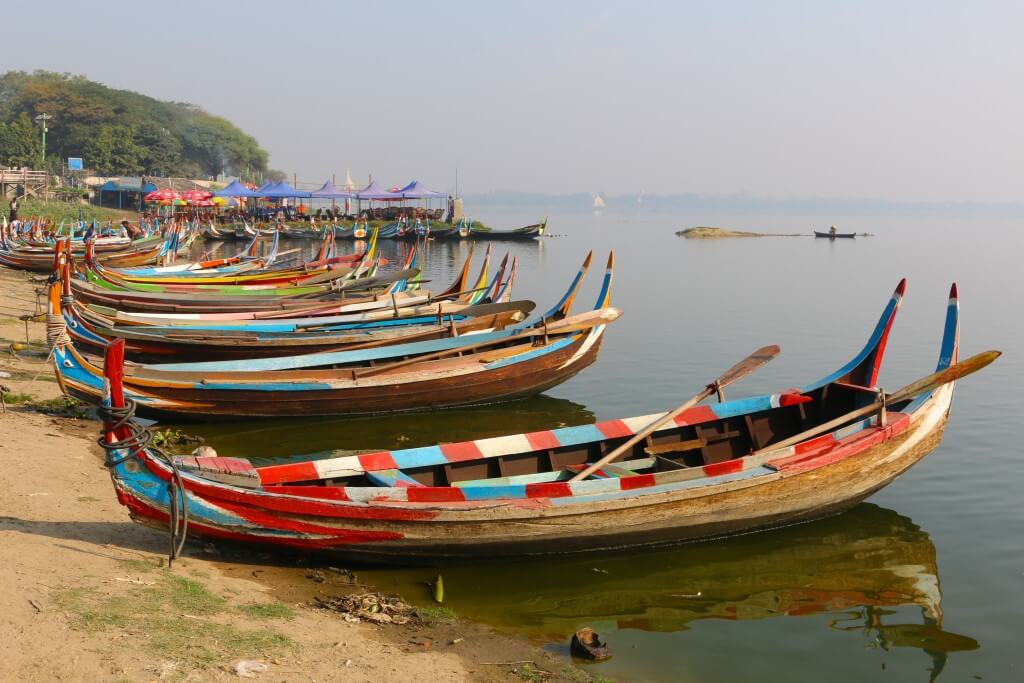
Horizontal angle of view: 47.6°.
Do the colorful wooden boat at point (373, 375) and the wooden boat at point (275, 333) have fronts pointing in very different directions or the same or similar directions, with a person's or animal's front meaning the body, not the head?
same or similar directions

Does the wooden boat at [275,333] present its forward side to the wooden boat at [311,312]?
no
